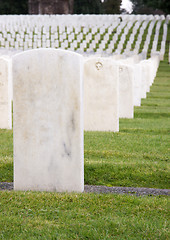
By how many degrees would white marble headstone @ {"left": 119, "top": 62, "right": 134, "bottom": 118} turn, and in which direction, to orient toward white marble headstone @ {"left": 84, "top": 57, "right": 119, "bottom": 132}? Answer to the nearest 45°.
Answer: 0° — it already faces it

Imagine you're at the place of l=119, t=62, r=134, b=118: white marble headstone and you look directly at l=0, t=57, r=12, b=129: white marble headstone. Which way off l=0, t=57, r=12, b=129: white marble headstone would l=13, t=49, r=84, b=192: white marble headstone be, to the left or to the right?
left

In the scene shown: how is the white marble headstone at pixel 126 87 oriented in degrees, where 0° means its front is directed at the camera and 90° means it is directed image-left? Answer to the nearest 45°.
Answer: approximately 0°

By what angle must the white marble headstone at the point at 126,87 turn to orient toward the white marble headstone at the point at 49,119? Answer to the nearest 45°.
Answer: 0° — it already faces it

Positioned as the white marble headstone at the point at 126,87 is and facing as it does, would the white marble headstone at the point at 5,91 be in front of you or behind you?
in front
